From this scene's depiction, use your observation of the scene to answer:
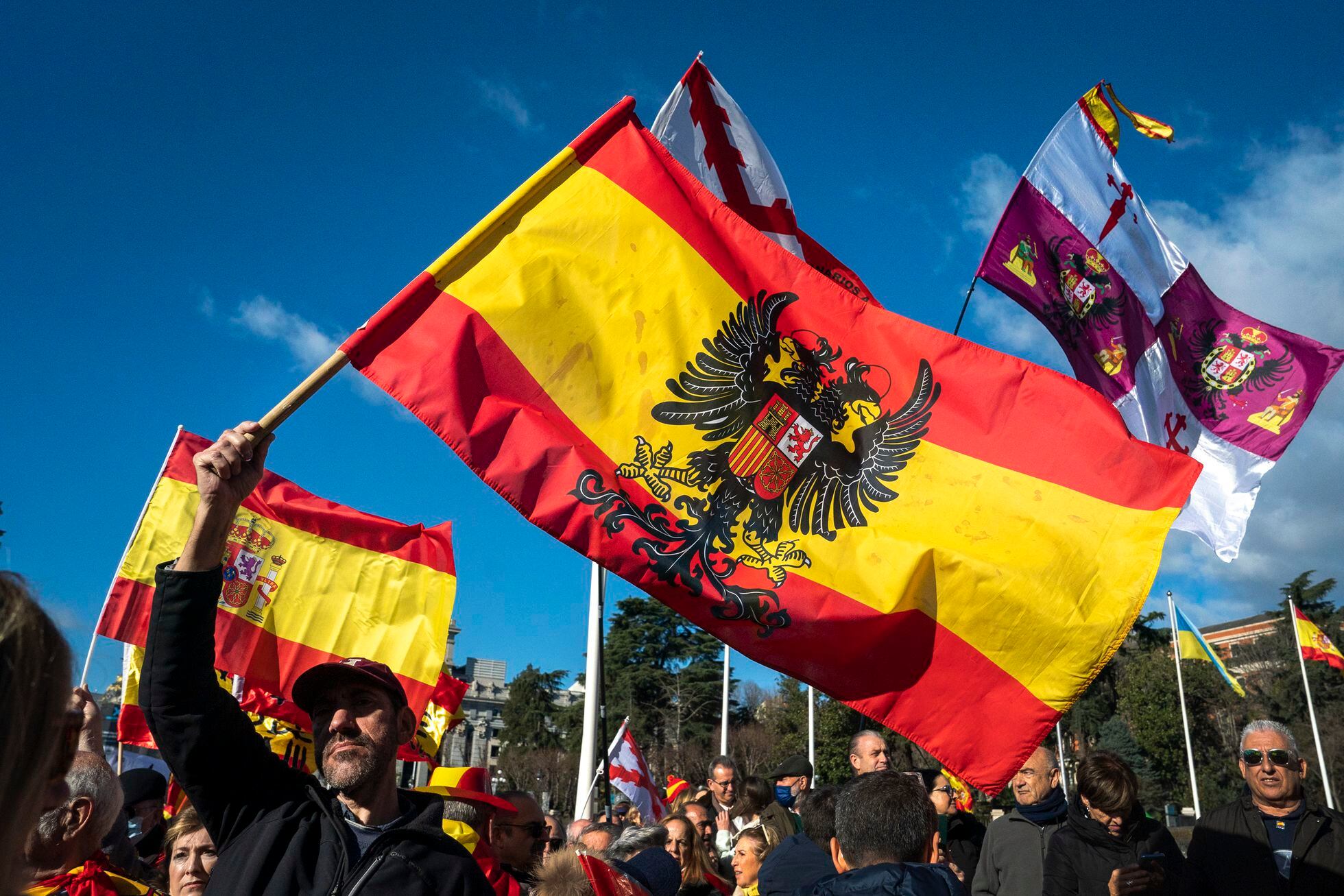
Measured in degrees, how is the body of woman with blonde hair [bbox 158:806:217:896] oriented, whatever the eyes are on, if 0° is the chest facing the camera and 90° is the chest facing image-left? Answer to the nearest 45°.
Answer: approximately 0°

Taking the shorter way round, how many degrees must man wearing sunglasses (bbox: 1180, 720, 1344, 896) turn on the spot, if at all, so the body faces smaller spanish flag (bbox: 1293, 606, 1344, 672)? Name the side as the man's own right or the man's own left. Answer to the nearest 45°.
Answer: approximately 180°

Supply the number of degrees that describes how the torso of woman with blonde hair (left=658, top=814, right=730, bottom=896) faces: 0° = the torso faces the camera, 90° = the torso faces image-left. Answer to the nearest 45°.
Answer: approximately 45°

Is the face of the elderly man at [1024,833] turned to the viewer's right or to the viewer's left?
to the viewer's left

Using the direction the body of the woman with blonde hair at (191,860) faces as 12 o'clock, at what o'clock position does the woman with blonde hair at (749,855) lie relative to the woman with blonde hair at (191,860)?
the woman with blonde hair at (749,855) is roughly at 8 o'clock from the woman with blonde hair at (191,860).

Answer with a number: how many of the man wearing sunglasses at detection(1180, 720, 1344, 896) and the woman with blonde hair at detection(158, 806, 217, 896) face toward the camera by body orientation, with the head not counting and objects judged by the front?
2

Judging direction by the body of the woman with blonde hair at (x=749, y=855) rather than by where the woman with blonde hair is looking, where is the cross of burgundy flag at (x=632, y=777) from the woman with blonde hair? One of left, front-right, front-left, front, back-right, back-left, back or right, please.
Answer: back-right

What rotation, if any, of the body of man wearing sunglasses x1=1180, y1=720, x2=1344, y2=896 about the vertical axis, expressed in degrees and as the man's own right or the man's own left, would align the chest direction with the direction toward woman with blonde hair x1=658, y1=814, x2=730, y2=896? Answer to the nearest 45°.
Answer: approximately 90° to the man's own right
